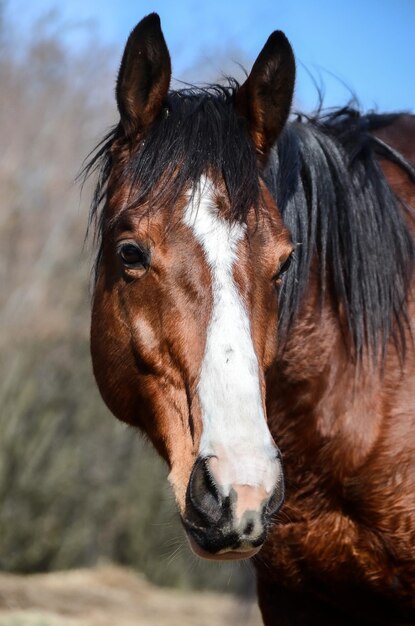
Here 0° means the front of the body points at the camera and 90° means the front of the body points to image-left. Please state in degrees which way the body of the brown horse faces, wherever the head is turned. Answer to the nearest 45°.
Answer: approximately 45°
